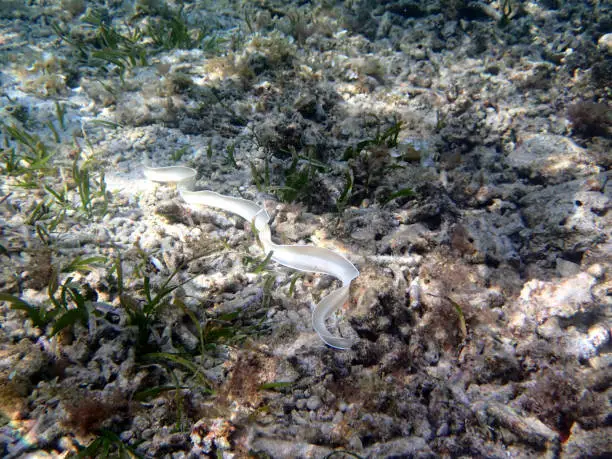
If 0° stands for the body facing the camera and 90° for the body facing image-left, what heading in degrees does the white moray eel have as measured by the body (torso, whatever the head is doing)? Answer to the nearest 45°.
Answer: approximately 90°

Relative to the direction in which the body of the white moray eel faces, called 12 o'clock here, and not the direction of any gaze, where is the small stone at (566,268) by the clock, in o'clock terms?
The small stone is roughly at 6 o'clock from the white moray eel.

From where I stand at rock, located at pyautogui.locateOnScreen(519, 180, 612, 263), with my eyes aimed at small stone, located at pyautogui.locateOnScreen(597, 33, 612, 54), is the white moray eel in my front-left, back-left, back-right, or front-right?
back-left

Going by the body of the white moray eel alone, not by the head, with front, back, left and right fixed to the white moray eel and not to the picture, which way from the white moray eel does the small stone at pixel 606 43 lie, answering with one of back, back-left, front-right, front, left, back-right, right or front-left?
back-right

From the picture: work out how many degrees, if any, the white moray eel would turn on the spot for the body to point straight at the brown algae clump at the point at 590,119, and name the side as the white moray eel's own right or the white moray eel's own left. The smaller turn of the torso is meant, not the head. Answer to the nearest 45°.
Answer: approximately 135° to the white moray eel's own right

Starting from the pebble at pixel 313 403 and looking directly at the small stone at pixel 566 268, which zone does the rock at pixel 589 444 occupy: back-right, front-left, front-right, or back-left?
front-right

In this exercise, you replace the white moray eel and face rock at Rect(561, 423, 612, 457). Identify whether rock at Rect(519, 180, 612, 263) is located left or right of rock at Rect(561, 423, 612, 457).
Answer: left

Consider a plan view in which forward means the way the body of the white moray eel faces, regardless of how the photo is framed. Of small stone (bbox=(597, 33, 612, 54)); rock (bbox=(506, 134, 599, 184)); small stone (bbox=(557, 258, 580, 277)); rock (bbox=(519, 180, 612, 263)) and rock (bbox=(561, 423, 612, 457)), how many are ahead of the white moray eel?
0

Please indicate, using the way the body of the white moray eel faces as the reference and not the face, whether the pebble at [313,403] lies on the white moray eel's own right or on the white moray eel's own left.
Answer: on the white moray eel's own left

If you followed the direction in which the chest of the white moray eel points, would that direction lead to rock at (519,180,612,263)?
no

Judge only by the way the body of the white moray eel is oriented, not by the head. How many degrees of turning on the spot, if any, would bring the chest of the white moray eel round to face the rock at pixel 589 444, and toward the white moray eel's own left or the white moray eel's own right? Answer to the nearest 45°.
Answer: approximately 135° to the white moray eel's own left

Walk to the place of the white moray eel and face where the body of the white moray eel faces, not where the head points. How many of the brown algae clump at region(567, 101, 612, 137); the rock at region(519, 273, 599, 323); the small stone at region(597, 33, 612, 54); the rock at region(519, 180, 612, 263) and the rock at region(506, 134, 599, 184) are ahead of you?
0

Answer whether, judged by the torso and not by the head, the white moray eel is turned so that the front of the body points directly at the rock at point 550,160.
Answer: no
